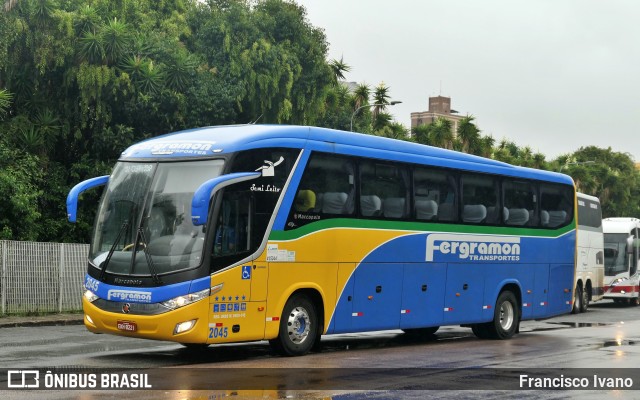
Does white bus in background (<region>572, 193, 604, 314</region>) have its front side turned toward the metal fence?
no

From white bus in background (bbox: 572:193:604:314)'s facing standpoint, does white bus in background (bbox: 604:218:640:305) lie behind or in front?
behind

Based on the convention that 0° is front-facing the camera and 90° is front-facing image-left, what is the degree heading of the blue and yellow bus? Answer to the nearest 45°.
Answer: approximately 45°

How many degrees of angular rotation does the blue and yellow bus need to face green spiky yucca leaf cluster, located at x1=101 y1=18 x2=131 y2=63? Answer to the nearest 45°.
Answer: approximately 135° to its right

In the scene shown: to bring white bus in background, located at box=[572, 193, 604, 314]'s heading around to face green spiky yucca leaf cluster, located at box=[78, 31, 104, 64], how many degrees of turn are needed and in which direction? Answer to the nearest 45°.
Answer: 0° — it already faces it

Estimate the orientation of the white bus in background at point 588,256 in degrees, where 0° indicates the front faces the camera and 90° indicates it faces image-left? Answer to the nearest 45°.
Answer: approximately 45°
